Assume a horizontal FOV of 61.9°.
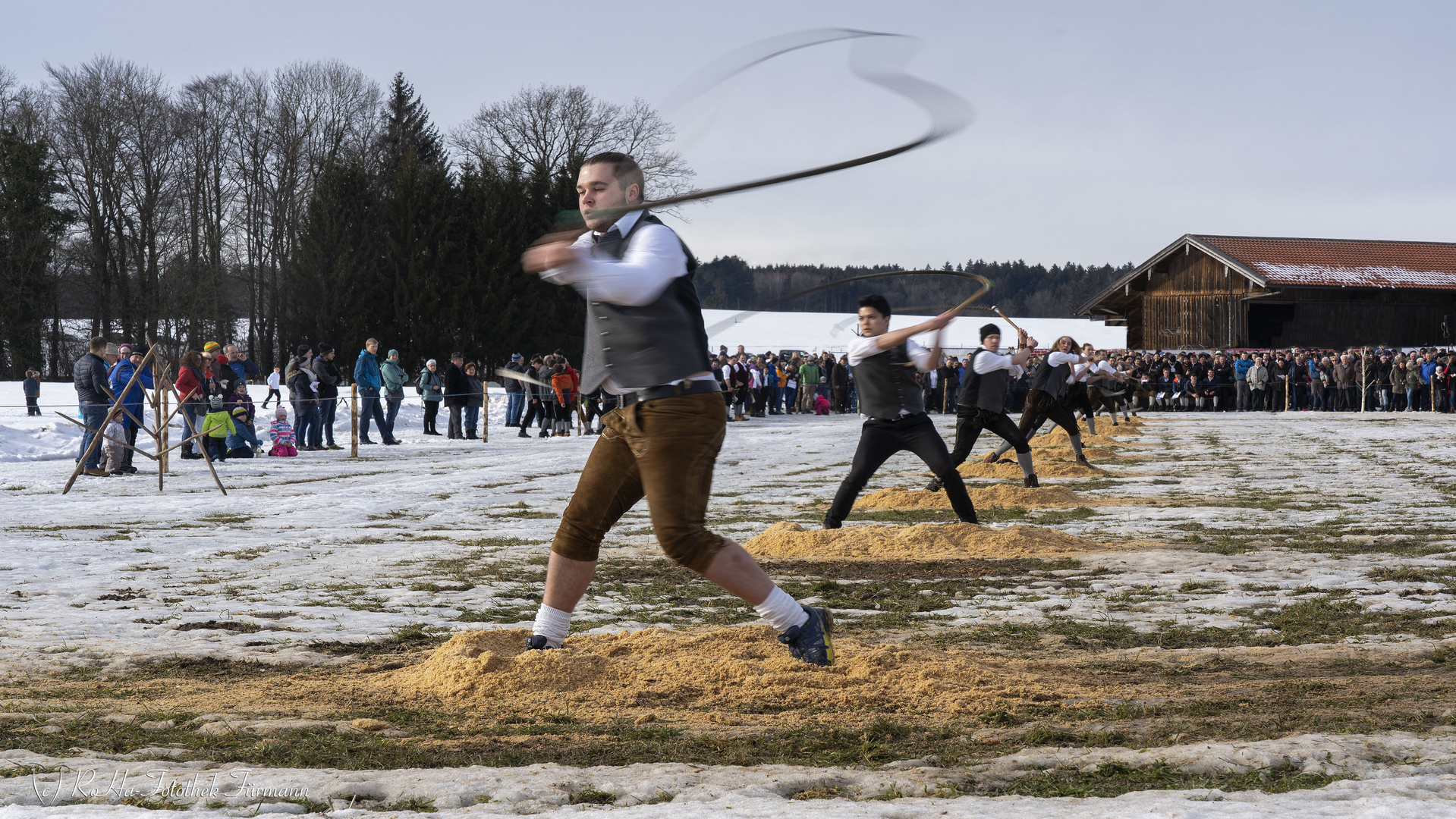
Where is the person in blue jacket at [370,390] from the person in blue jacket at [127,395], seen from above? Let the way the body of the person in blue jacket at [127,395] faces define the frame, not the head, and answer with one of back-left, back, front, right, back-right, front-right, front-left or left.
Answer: left

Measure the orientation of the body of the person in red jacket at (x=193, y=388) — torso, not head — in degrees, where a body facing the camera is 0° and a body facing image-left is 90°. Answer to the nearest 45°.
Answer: approximately 315°

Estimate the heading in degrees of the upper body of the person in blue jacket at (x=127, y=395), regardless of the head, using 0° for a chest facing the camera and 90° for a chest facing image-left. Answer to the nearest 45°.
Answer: approximately 315°

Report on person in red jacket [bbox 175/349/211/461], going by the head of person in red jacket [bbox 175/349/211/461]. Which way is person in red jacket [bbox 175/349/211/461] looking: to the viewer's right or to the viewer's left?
to the viewer's right

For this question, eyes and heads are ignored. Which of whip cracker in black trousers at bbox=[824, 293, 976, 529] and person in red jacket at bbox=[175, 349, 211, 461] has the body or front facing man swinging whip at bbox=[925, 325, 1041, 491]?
the person in red jacket

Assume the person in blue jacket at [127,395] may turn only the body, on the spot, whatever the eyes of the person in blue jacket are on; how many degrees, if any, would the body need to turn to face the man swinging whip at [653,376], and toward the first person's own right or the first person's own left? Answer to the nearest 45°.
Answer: approximately 45° to the first person's own right

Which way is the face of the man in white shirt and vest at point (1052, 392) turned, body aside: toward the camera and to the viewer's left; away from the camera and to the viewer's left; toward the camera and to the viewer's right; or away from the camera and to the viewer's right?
toward the camera and to the viewer's left

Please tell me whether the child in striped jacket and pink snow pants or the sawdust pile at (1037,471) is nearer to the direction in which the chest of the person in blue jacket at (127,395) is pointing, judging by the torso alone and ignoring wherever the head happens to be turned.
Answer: the sawdust pile

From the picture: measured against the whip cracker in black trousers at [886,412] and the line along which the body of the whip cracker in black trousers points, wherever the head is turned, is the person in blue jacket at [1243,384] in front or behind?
behind

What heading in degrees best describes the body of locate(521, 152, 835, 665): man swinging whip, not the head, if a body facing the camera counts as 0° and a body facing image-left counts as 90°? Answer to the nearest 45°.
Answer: approximately 45°

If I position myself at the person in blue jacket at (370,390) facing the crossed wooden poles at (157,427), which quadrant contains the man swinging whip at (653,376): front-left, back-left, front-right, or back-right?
front-left

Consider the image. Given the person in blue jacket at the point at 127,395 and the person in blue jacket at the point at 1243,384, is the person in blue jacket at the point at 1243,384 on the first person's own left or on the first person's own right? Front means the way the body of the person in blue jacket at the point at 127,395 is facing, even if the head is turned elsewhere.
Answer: on the first person's own left

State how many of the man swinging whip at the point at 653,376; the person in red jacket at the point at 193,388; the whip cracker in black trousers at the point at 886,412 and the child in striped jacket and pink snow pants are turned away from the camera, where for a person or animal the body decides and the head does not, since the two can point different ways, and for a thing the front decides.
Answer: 0

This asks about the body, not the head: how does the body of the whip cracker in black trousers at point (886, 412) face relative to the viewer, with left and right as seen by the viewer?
facing the viewer

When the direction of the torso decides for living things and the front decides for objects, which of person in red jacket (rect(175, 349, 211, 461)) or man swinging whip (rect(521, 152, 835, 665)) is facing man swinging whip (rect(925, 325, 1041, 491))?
the person in red jacket

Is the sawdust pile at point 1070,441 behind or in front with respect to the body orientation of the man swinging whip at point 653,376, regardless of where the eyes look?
behind
